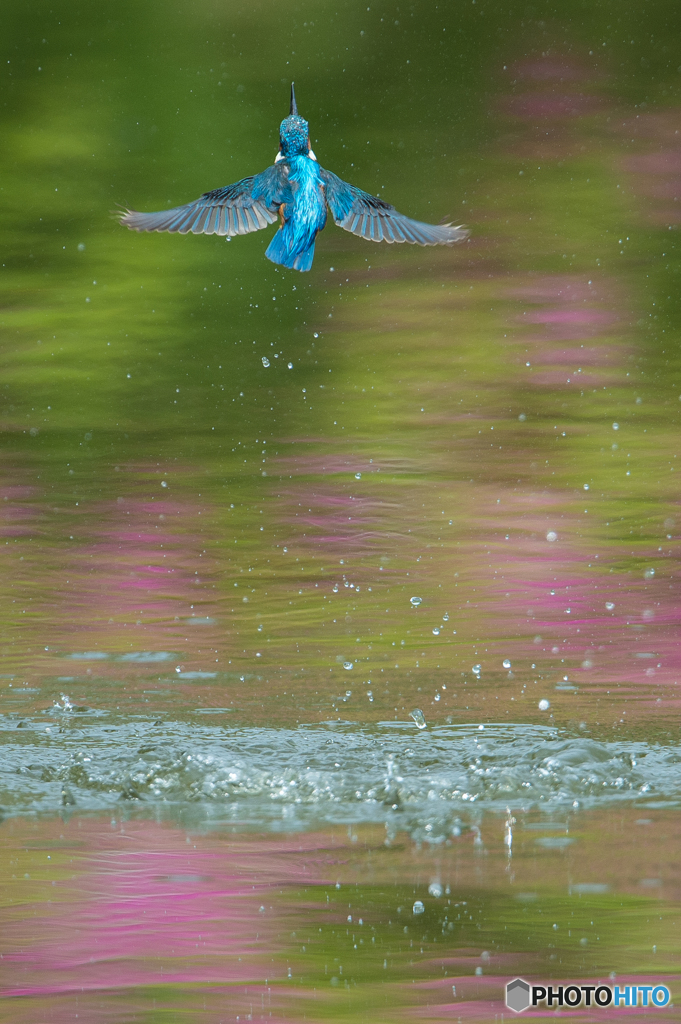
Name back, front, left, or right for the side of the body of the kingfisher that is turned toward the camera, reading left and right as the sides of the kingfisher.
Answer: back
